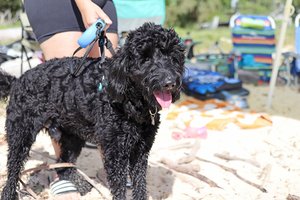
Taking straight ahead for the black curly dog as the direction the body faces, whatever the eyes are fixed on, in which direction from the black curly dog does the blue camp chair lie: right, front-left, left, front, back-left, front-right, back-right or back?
back-left

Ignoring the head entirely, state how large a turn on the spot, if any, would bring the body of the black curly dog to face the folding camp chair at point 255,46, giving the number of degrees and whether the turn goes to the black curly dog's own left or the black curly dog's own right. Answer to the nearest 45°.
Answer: approximately 90° to the black curly dog's own left

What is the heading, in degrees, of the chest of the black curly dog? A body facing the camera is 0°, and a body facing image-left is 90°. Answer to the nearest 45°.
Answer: approximately 315°

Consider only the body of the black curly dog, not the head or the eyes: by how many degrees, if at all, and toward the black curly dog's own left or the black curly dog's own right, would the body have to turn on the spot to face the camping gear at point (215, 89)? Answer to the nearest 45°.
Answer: approximately 90° to the black curly dog's own left
